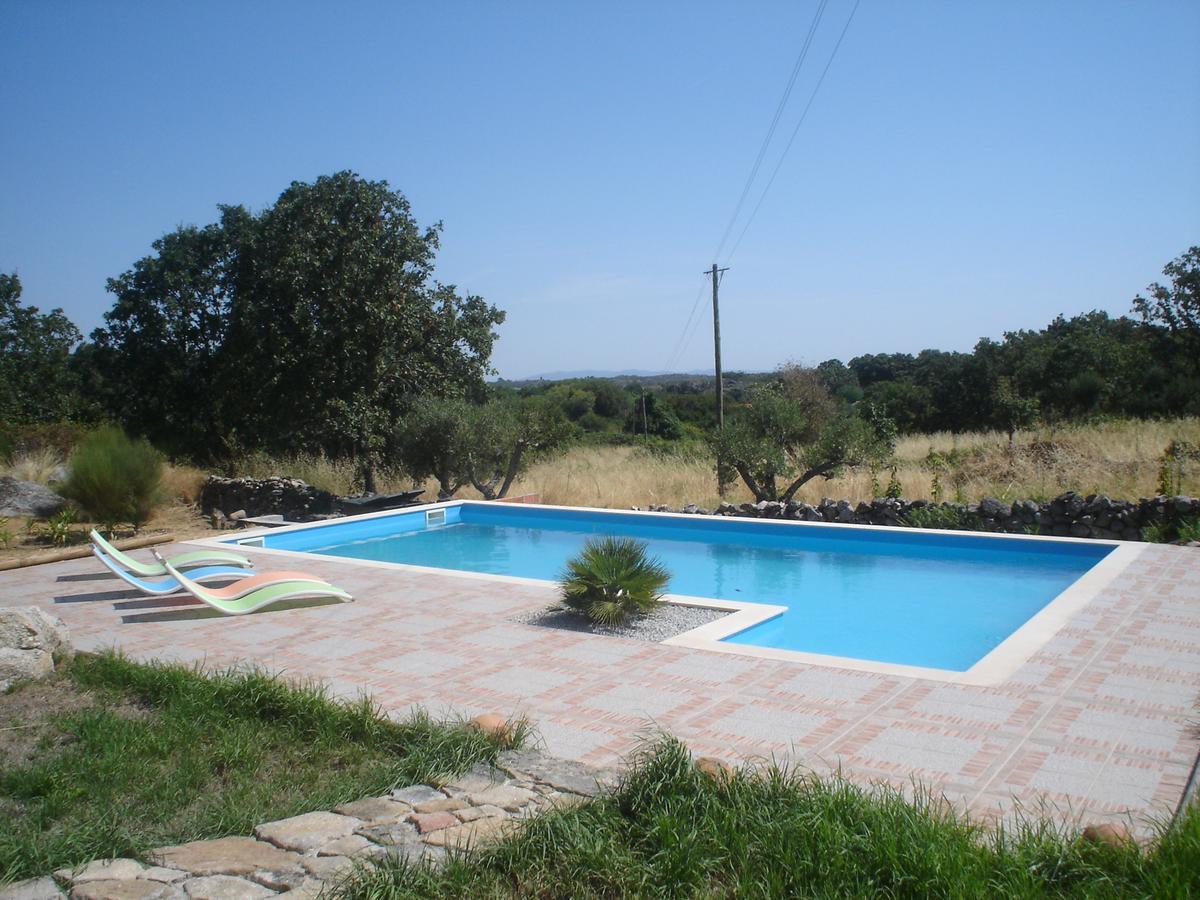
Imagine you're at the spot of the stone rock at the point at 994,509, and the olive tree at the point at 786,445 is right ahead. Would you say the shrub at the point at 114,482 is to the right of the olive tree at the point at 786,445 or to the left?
left

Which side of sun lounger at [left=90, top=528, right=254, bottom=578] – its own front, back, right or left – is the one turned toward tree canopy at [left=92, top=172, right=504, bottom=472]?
left

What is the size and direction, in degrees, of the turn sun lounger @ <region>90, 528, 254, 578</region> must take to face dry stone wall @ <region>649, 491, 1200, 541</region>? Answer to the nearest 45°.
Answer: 0° — it already faces it

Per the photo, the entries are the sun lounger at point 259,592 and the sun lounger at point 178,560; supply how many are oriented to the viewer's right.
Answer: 2

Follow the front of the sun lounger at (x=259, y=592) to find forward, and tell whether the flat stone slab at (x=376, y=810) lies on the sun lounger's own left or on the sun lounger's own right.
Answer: on the sun lounger's own right

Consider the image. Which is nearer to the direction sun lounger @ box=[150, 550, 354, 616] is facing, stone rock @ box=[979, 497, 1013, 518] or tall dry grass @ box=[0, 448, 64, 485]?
the stone rock

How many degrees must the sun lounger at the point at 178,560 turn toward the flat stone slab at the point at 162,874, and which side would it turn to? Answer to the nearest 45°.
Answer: approximately 90° to its right

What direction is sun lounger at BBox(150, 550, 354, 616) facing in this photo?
to the viewer's right

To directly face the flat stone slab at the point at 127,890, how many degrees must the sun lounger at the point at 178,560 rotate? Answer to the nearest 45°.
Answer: approximately 90° to its right

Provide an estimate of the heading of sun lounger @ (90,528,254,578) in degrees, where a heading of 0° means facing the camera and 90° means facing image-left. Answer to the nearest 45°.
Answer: approximately 270°

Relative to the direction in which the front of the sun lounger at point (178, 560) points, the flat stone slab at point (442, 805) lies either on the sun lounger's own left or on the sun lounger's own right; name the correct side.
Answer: on the sun lounger's own right

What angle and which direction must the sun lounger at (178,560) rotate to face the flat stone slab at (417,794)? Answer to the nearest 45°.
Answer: approximately 90° to its right

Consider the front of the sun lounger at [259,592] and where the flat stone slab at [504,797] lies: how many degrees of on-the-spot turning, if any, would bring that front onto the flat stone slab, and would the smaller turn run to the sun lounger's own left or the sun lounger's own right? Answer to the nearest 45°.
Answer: approximately 90° to the sun lounger's own right

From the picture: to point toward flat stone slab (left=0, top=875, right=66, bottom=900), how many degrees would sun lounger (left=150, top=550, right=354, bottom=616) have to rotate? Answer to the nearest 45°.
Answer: approximately 90° to its right

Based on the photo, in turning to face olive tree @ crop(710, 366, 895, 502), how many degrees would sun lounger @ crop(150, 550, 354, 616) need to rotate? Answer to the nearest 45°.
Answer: approximately 45° to its left

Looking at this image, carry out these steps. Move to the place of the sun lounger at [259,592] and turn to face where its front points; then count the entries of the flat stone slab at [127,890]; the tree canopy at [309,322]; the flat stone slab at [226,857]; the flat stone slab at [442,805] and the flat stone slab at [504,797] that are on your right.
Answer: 4
